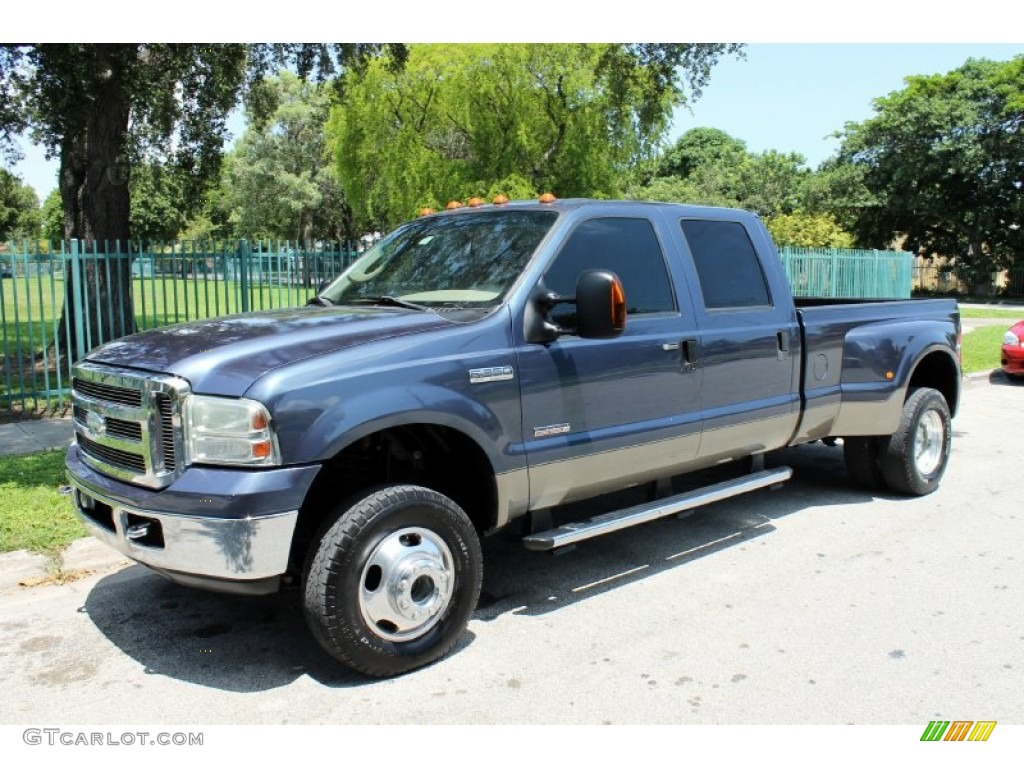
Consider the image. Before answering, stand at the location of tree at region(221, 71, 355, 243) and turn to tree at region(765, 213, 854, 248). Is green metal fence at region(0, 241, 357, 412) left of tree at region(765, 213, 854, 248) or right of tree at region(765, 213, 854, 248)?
right

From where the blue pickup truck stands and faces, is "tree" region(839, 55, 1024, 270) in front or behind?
behind

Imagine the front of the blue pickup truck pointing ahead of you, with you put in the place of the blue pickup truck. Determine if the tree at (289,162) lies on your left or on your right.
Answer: on your right

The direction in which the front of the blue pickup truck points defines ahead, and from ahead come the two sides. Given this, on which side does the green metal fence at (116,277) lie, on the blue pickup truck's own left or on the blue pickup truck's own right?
on the blue pickup truck's own right

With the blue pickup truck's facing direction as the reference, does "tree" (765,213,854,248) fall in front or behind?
behind

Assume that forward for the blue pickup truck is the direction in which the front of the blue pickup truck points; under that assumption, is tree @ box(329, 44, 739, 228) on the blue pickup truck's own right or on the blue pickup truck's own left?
on the blue pickup truck's own right

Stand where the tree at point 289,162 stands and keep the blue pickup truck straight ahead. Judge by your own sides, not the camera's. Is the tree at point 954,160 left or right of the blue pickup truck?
left

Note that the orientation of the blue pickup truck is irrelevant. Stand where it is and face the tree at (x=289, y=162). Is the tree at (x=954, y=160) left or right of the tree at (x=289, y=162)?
right

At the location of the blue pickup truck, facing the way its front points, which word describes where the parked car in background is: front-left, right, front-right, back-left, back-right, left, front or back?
back

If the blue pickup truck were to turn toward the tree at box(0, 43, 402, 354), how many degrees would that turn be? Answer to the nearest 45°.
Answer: approximately 90° to its right

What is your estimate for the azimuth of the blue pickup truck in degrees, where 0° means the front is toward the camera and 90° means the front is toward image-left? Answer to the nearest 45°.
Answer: approximately 45°
